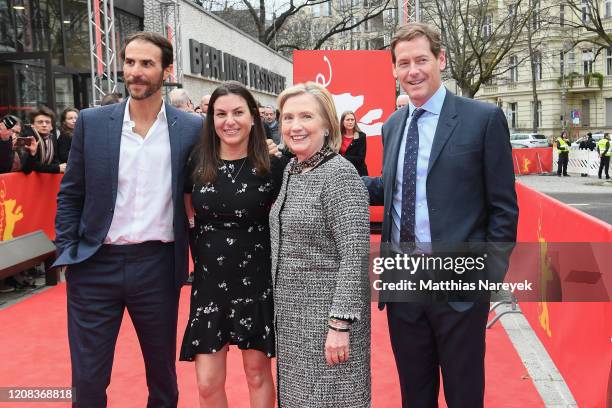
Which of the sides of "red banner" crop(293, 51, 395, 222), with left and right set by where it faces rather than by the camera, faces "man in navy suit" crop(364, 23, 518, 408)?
front

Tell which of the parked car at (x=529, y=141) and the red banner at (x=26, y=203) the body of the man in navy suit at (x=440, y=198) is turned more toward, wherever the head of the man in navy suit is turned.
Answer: the red banner

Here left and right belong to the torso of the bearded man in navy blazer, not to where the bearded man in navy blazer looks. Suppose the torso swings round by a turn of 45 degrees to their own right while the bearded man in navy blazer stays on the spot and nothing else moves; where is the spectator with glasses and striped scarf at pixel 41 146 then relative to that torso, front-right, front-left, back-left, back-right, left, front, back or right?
back-right

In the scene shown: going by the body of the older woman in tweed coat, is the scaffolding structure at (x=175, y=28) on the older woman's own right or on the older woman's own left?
on the older woman's own right

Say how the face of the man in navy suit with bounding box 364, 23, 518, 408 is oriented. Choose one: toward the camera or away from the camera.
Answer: toward the camera

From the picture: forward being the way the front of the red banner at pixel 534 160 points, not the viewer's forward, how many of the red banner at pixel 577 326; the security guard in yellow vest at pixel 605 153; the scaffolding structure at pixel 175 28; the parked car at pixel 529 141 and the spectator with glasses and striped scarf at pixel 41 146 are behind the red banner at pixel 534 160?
1

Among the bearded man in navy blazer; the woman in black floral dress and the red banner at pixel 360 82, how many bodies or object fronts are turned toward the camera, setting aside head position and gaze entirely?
3

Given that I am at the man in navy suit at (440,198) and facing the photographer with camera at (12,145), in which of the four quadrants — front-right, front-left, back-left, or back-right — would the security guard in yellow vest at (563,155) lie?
front-right

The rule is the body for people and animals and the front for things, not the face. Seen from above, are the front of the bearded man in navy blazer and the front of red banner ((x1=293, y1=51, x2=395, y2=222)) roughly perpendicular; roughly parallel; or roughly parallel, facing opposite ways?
roughly parallel

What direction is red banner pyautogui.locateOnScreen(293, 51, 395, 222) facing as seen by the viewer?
toward the camera

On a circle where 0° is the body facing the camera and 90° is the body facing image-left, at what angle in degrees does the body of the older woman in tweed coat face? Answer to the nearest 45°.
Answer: approximately 45°

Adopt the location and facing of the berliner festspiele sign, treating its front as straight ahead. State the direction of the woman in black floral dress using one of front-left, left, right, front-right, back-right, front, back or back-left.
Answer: front-right

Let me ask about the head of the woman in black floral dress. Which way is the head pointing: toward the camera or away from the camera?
toward the camera

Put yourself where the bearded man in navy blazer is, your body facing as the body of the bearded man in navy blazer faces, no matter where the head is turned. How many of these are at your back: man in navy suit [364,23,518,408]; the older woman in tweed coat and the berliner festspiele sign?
1

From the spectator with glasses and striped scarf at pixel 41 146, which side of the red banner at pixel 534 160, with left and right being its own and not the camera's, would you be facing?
front
